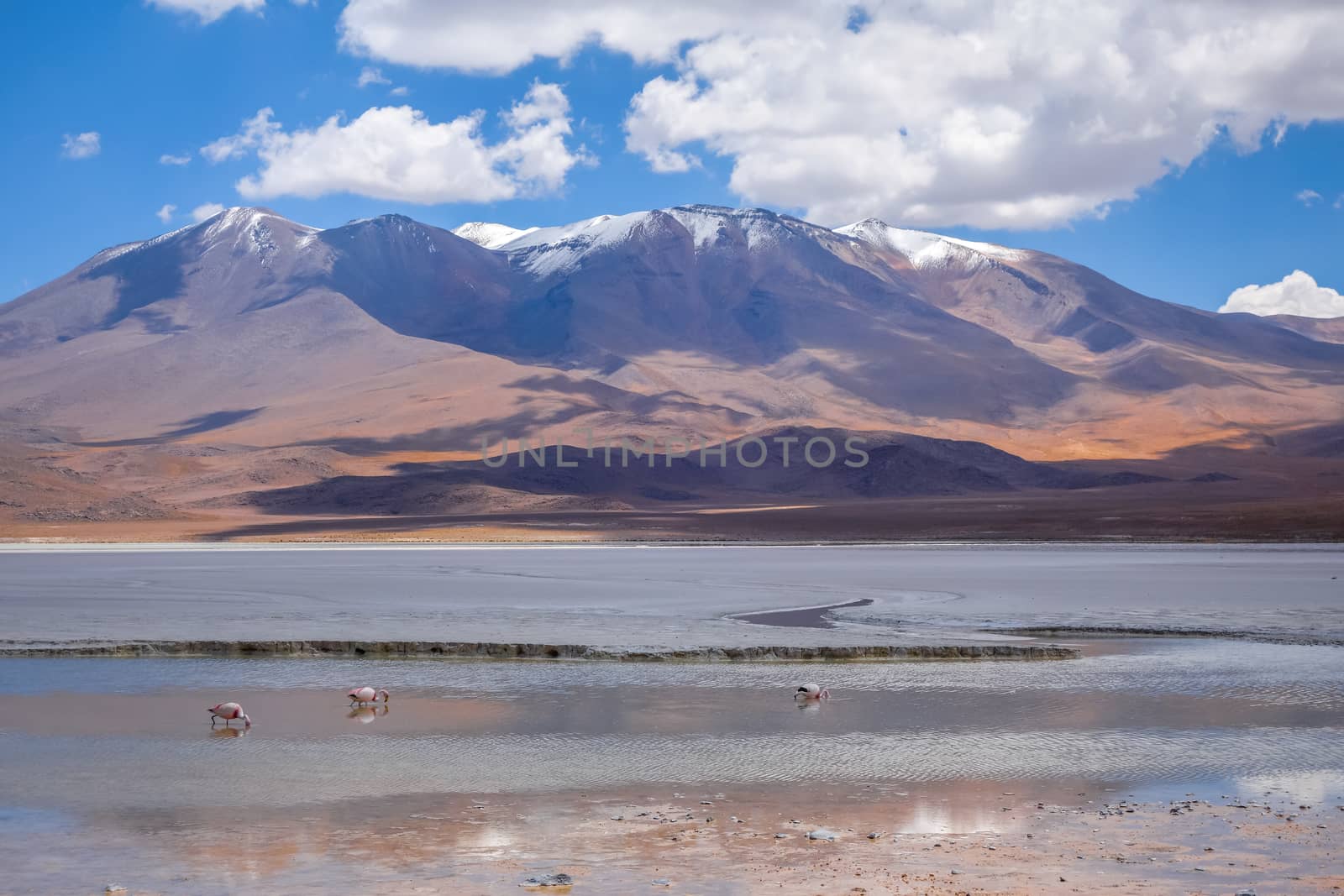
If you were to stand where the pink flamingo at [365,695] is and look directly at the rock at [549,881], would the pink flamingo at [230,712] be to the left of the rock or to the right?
right

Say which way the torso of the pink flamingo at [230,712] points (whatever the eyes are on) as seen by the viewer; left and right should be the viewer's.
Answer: facing to the right of the viewer

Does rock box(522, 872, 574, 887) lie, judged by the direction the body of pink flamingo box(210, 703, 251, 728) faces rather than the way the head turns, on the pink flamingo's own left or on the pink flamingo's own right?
on the pink flamingo's own right

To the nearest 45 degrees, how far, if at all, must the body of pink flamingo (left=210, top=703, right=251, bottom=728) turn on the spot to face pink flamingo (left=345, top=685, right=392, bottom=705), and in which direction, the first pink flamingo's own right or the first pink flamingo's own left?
approximately 45° to the first pink flamingo's own left
